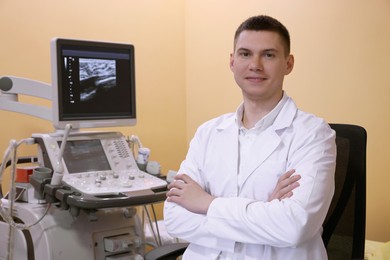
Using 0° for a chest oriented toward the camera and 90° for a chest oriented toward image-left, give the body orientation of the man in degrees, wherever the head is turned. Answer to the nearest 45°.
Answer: approximately 45°

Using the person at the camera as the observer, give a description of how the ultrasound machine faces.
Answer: facing the viewer and to the right of the viewer

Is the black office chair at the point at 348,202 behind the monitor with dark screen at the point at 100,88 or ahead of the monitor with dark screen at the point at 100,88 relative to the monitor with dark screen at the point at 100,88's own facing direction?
ahead

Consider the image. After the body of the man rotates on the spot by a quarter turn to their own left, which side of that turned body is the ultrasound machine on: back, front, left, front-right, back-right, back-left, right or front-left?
back

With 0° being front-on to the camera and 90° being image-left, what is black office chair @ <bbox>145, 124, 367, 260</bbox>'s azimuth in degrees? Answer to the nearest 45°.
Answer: approximately 45°

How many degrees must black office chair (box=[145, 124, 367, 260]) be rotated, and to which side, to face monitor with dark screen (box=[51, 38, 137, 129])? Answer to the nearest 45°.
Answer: approximately 90° to its right
